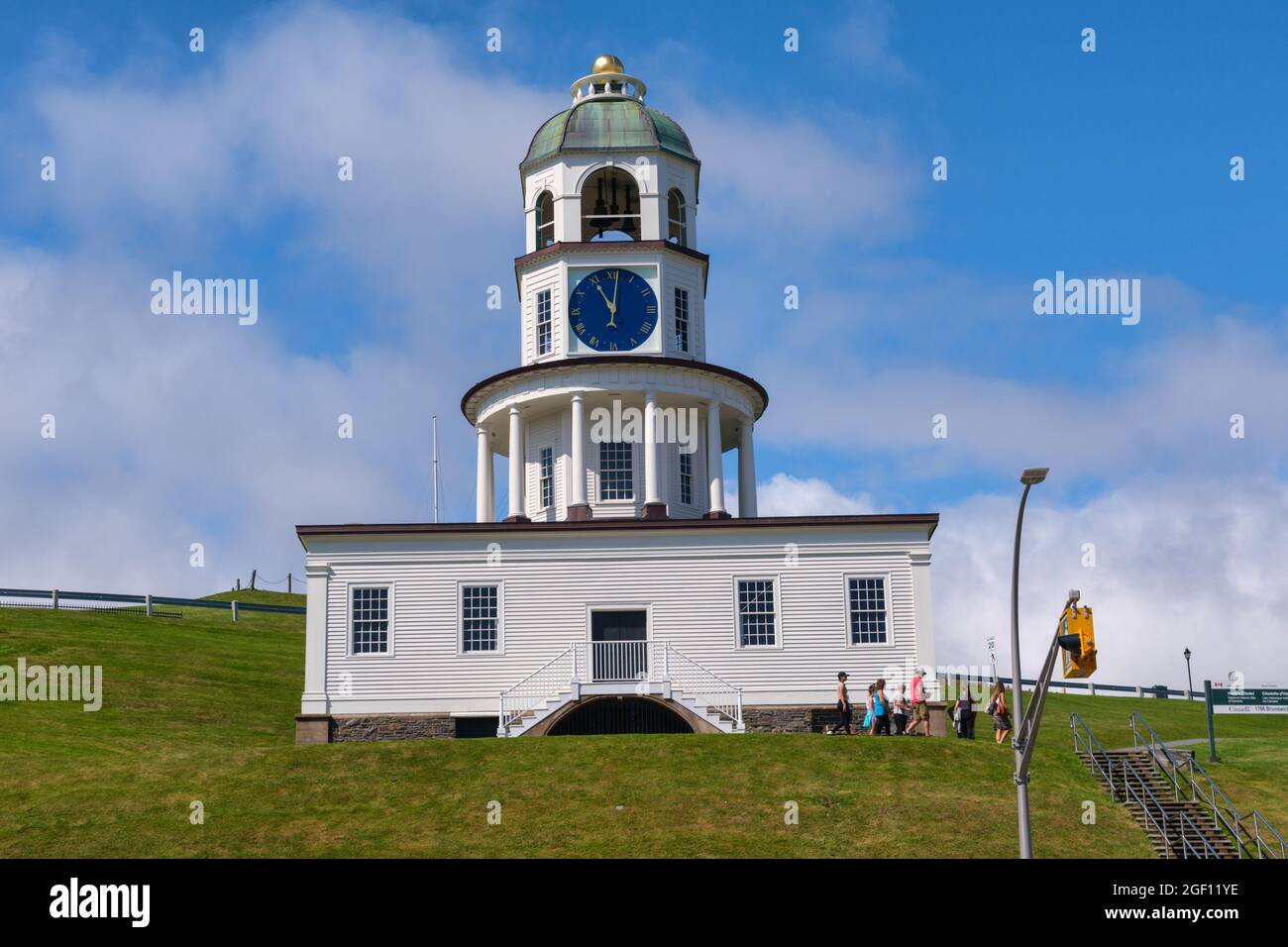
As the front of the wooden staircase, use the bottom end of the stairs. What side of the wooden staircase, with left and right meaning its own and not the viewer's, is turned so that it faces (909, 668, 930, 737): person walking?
back

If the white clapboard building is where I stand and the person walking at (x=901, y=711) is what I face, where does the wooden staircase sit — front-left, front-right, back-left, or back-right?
front-right

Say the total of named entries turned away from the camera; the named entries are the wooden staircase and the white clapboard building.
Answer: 0

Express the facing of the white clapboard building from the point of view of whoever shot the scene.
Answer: facing the viewer

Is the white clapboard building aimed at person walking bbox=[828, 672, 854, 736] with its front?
no

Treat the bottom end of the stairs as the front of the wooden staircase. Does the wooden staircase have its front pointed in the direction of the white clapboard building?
no

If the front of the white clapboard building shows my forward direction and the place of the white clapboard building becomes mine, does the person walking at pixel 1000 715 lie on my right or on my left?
on my left

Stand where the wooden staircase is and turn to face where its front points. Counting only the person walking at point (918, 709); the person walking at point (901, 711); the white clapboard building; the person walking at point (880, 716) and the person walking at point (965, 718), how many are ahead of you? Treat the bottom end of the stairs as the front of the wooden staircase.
0

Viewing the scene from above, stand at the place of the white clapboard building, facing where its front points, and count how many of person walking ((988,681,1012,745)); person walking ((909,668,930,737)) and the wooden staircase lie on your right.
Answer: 0

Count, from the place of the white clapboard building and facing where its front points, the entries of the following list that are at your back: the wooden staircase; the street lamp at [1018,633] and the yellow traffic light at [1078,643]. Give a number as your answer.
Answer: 0

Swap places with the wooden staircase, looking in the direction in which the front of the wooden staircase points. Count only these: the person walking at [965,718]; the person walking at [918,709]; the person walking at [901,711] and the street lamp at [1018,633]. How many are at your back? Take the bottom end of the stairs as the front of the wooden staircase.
3

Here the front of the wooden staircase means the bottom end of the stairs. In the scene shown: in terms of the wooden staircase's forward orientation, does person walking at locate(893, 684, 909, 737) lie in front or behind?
behind

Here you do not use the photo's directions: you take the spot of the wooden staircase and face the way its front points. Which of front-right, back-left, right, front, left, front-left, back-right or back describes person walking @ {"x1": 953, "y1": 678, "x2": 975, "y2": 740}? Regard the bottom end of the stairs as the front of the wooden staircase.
back

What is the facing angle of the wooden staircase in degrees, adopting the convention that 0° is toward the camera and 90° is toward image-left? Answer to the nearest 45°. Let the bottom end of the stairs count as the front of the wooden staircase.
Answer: approximately 315°

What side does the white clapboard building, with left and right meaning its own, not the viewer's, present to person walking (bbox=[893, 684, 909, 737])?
left

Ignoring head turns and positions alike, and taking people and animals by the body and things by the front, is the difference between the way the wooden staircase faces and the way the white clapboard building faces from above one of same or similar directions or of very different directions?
same or similar directions

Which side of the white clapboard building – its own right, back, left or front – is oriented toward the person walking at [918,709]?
left
